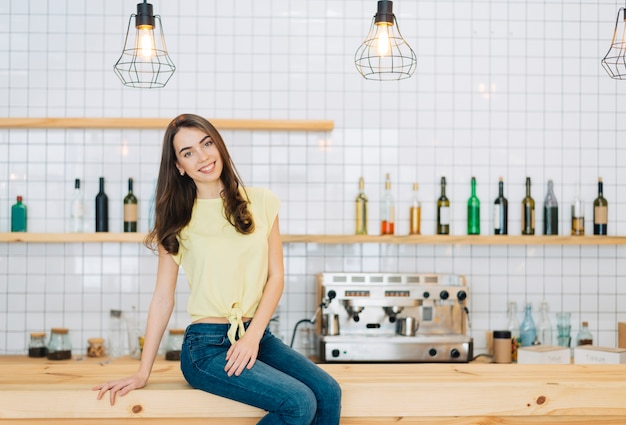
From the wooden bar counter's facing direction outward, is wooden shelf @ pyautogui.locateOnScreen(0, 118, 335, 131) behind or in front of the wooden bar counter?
behind

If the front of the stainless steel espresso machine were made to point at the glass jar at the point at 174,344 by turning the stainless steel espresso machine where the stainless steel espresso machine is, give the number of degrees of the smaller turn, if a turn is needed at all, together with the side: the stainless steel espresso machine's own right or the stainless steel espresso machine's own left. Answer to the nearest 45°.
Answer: approximately 90° to the stainless steel espresso machine's own right

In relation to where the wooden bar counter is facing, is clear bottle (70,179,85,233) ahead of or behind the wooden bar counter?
behind

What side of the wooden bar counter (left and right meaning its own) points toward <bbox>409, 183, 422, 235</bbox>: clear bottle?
back

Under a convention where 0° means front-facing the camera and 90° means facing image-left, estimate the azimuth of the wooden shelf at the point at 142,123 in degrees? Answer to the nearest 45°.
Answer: approximately 0°

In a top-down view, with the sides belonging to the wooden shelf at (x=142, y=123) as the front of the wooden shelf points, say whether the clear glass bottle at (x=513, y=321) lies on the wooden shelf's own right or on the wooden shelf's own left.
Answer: on the wooden shelf's own left
